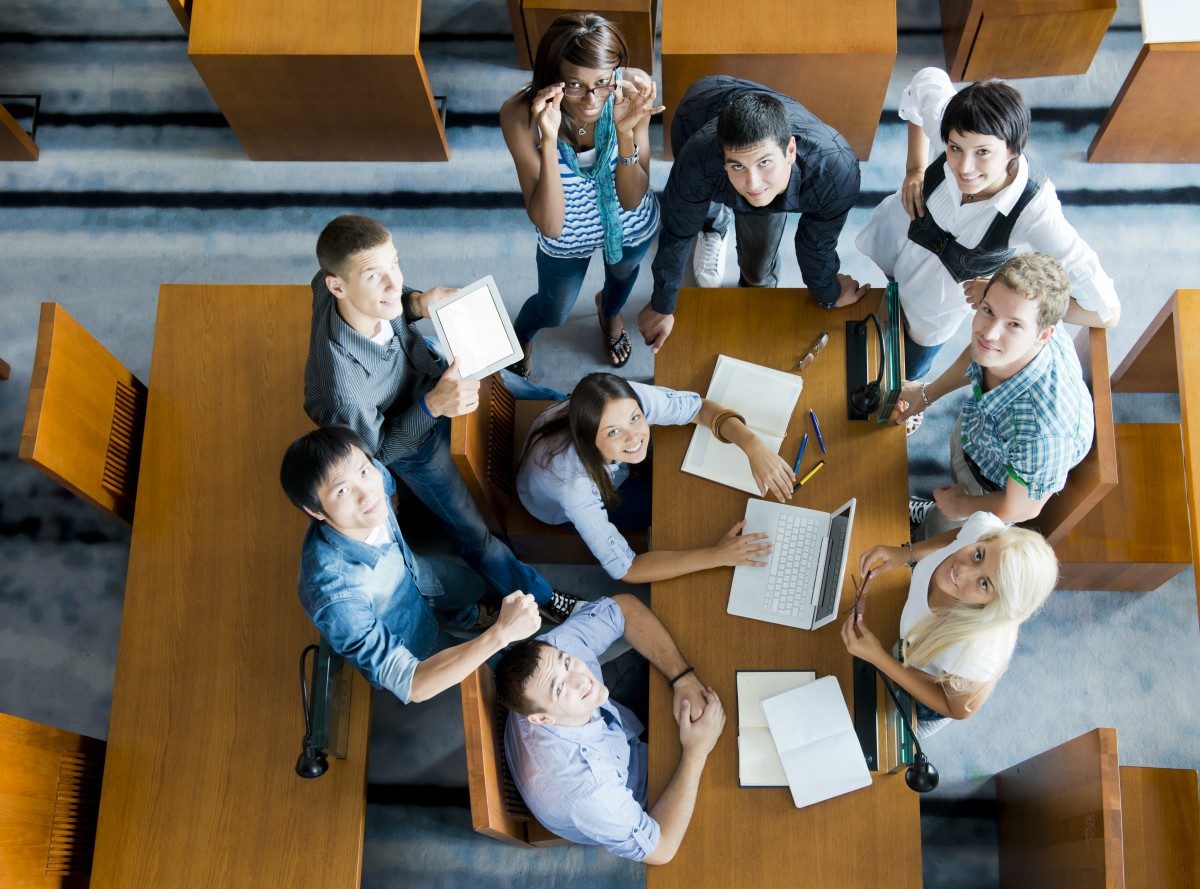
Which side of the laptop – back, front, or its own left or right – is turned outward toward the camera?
left

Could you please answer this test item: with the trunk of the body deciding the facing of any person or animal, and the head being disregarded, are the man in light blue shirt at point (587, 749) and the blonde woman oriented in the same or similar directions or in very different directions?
very different directions

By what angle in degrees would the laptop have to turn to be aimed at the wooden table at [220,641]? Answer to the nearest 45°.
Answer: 0° — it already faces it

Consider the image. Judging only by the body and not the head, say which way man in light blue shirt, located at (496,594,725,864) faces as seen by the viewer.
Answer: to the viewer's right

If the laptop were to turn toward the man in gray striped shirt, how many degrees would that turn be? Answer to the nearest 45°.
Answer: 0° — it already faces them

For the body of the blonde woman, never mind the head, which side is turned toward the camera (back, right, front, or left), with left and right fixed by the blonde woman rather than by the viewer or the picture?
left
